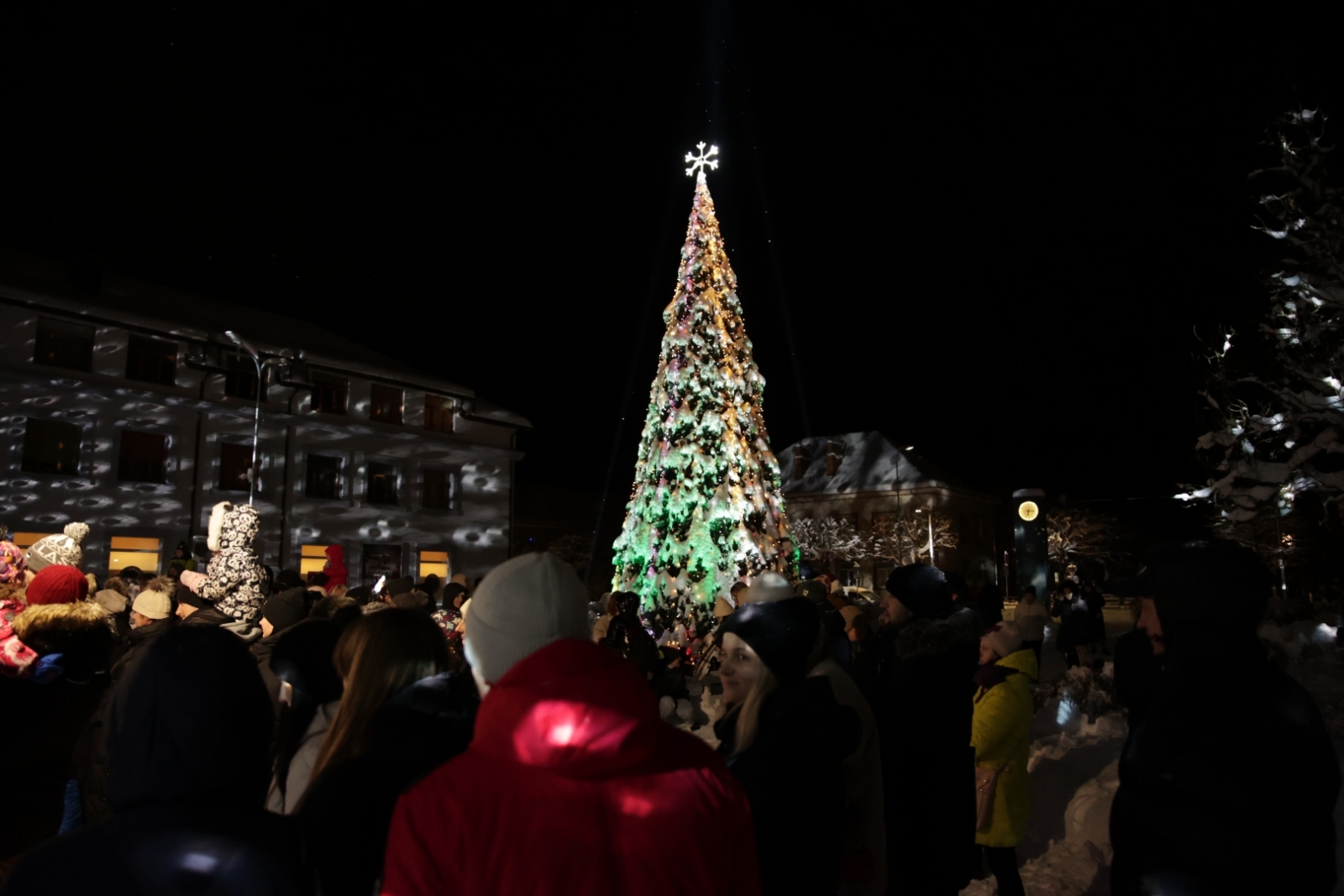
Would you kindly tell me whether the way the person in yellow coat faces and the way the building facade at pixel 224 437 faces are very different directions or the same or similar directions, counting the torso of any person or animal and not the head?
very different directions

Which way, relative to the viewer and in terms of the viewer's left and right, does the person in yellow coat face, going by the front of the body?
facing to the left of the viewer

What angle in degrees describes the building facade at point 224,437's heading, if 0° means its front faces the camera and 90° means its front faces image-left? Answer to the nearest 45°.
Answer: approximately 315°

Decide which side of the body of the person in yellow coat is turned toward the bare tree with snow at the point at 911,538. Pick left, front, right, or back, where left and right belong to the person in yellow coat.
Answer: right

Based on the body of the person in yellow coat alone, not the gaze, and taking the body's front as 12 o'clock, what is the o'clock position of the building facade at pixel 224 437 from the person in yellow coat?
The building facade is roughly at 1 o'clock from the person in yellow coat.

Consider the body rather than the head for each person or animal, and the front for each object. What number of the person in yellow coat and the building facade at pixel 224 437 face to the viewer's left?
1

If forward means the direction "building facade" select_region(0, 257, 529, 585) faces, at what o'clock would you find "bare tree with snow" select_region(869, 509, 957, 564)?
The bare tree with snow is roughly at 10 o'clock from the building facade.

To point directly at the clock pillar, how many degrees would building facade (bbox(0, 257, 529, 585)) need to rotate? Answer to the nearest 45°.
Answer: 0° — it already faces it

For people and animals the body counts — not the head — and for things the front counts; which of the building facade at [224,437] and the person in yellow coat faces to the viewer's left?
the person in yellow coat

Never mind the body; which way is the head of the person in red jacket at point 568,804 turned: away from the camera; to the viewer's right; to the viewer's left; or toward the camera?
away from the camera

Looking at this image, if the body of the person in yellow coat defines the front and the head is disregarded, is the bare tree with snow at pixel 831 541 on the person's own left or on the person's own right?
on the person's own right
